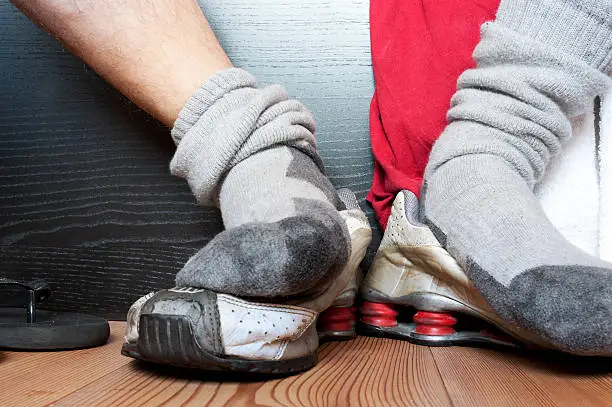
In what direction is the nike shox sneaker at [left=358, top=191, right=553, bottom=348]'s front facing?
to the viewer's right

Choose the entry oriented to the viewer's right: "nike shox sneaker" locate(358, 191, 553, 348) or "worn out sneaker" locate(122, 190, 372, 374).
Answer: the nike shox sneaker

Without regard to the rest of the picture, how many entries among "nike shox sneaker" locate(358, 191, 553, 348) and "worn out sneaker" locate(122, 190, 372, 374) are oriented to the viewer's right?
1

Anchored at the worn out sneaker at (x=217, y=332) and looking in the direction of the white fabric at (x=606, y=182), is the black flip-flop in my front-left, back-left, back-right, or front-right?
back-left

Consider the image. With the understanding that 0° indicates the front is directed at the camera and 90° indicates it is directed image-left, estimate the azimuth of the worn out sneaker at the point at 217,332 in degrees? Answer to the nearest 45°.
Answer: approximately 45°
